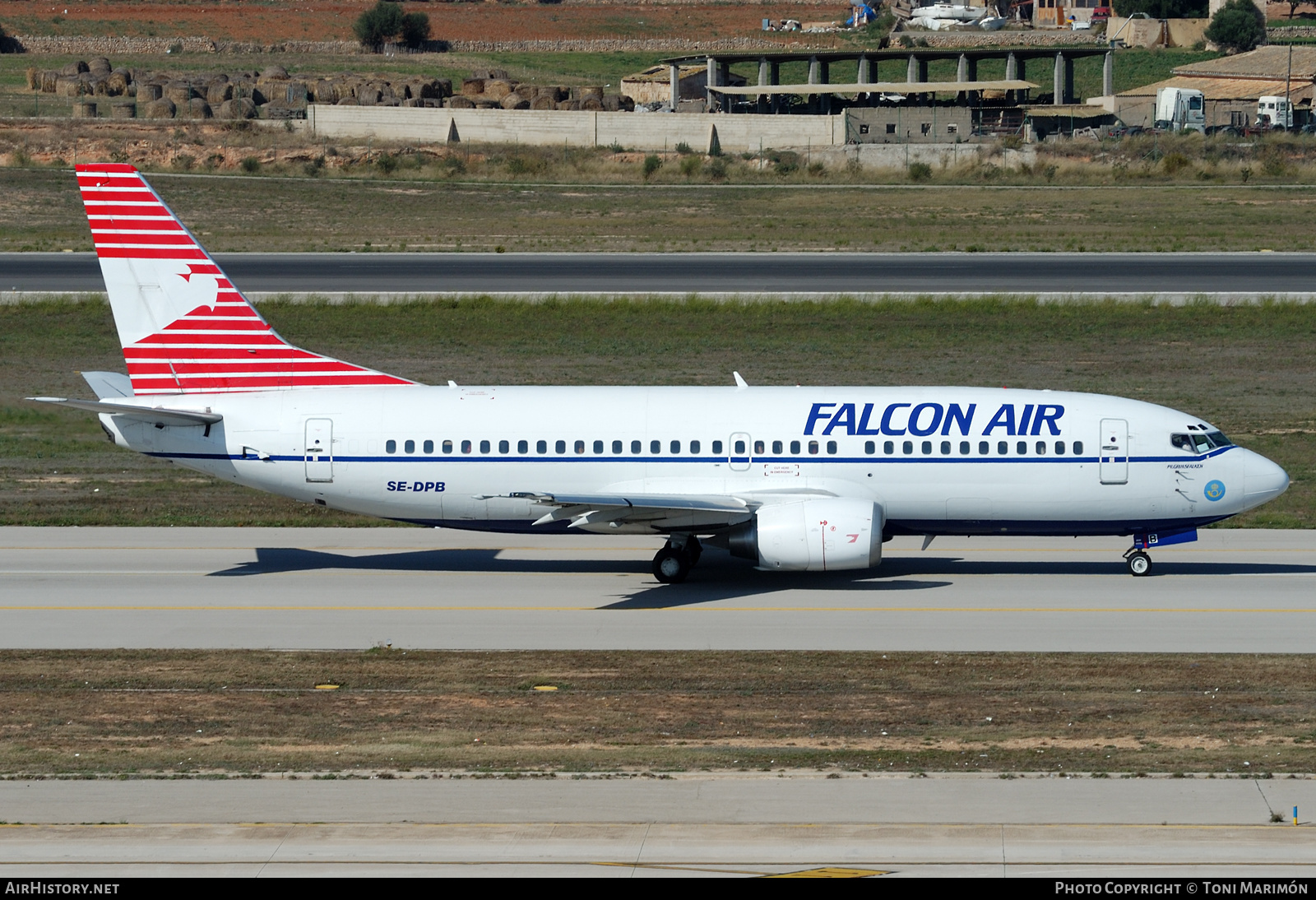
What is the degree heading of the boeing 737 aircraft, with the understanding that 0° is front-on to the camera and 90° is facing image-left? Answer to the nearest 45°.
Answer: approximately 270°
